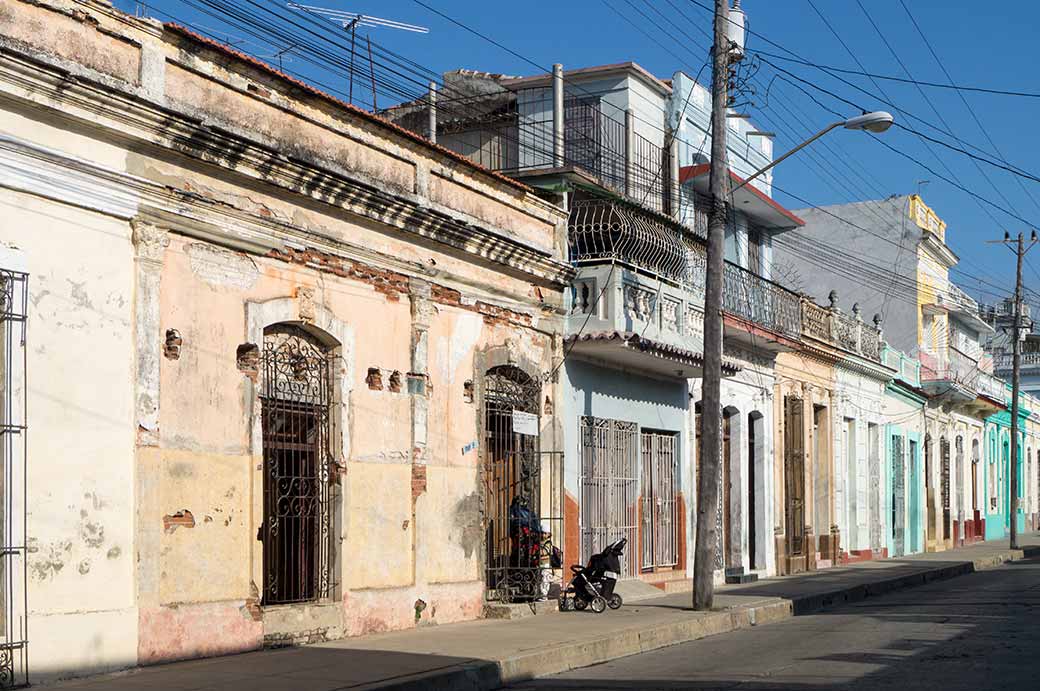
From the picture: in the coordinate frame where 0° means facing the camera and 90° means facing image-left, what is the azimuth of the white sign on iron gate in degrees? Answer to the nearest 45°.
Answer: approximately 315°

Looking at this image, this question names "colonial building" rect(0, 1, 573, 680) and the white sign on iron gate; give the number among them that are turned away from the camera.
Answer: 0

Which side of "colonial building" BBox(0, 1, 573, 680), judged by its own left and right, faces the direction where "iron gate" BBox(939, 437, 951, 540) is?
left

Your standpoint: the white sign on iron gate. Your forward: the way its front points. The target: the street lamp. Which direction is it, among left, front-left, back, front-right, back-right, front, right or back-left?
front-left

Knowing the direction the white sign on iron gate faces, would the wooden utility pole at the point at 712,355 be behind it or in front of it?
in front

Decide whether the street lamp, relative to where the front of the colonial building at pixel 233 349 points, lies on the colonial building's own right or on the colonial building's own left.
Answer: on the colonial building's own left

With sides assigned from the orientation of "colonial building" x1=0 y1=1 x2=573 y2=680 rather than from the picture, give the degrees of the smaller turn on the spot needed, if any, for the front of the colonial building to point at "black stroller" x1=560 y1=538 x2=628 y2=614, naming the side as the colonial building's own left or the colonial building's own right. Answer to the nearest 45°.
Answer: approximately 90° to the colonial building's own left
